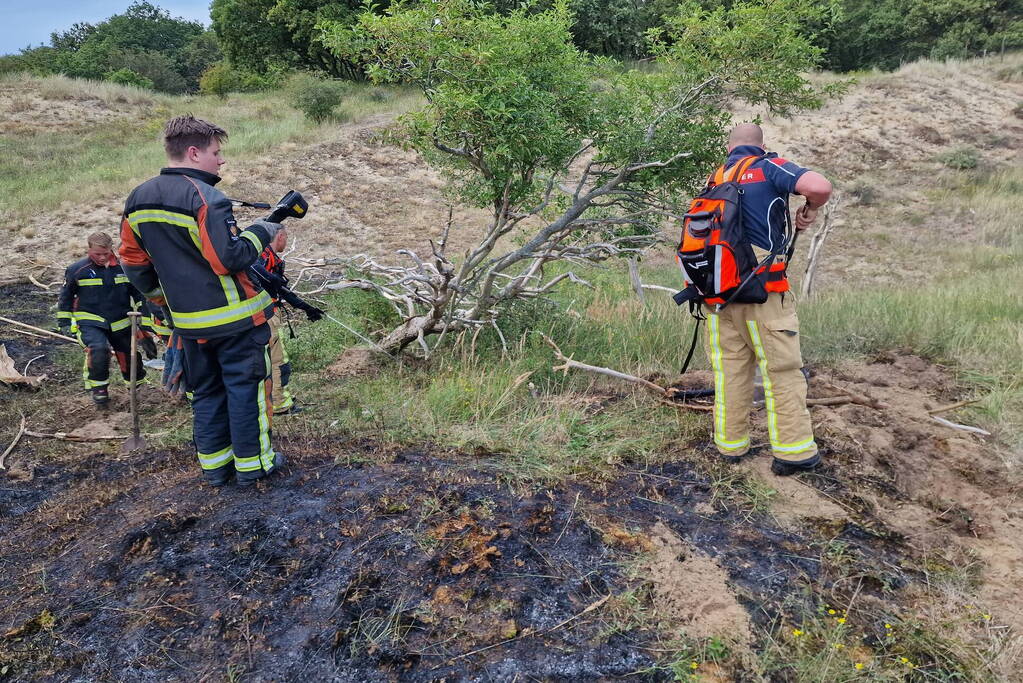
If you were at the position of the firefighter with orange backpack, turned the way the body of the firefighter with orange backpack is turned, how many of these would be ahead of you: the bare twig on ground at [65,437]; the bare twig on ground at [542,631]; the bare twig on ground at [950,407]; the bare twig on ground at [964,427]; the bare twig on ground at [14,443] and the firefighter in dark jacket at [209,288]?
2

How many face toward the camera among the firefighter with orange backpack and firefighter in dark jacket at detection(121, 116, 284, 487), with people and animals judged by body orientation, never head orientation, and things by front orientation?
0

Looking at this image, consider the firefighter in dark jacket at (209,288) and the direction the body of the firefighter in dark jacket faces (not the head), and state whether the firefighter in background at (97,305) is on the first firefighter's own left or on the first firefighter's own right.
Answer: on the first firefighter's own left

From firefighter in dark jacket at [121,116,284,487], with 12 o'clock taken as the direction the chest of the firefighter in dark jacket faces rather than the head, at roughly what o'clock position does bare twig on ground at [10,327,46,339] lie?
The bare twig on ground is roughly at 10 o'clock from the firefighter in dark jacket.

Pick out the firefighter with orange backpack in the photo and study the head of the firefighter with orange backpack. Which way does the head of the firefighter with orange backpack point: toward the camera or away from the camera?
away from the camera

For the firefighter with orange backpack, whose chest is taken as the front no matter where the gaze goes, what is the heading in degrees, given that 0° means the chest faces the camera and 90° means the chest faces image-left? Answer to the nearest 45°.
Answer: approximately 225°

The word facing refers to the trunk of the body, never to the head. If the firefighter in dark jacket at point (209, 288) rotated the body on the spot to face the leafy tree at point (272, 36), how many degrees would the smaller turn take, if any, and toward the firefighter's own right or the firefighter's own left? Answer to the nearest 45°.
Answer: approximately 45° to the firefighter's own left

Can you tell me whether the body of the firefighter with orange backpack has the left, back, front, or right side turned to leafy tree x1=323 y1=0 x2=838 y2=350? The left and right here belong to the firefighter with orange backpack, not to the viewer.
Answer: left

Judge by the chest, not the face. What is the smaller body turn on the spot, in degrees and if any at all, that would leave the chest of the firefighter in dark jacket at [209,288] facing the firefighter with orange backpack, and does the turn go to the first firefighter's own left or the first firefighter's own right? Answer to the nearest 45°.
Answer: approximately 45° to the first firefighter's own right

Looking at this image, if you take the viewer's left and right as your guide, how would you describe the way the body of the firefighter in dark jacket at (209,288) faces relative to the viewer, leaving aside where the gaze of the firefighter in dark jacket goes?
facing away from the viewer and to the right of the viewer

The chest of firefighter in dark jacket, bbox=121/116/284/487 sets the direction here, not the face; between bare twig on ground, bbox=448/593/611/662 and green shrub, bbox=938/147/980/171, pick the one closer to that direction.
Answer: the green shrub

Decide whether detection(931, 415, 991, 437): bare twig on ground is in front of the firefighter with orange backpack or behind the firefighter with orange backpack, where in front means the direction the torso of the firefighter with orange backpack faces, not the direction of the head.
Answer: in front

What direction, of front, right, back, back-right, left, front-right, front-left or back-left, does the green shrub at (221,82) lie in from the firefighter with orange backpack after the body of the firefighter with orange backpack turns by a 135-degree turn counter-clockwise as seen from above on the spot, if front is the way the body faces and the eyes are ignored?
front-right
